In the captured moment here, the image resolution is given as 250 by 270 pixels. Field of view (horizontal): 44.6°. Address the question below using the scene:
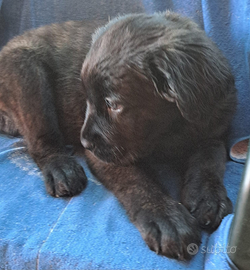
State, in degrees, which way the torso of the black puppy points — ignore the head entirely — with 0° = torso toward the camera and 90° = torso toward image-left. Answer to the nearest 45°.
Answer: approximately 315°
